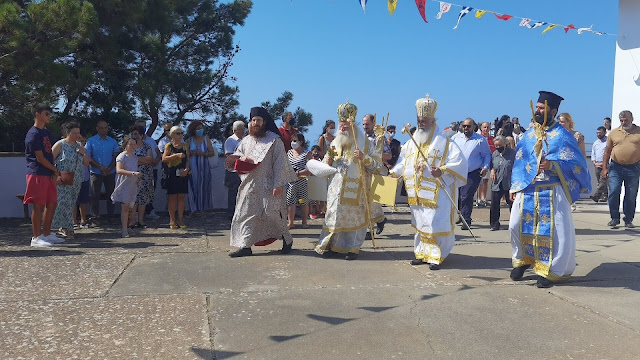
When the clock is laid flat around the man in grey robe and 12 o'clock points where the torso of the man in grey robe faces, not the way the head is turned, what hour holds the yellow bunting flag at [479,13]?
The yellow bunting flag is roughly at 6 o'clock from the man in grey robe.

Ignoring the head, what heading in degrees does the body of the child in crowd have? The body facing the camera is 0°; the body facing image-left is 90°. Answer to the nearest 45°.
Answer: approximately 315°

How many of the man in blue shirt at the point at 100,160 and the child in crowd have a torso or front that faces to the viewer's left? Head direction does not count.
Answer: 0

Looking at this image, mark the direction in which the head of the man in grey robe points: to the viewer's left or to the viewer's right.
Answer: to the viewer's left

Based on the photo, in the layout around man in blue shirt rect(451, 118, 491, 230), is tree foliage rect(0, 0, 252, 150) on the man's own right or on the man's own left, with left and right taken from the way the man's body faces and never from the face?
on the man's own right

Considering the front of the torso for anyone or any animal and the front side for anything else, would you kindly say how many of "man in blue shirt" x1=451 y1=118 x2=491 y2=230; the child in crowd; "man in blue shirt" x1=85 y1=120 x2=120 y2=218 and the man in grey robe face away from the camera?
0

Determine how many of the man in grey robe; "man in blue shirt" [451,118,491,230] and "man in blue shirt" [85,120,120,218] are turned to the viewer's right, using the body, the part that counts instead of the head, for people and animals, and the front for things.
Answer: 0

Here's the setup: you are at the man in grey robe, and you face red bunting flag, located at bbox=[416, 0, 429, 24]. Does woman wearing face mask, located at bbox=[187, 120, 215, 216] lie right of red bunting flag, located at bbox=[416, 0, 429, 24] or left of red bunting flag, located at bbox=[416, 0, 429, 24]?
left

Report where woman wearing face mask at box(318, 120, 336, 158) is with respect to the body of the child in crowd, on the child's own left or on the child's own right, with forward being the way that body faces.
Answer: on the child's own left

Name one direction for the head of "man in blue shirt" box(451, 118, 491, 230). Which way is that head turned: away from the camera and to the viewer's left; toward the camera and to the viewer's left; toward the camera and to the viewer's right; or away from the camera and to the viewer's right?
toward the camera and to the viewer's left

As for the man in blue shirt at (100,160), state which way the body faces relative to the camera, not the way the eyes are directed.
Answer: toward the camera

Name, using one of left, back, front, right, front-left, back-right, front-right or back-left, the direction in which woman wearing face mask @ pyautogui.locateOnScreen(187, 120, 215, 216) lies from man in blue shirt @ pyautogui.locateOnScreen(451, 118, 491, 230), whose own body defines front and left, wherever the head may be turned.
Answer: front-right

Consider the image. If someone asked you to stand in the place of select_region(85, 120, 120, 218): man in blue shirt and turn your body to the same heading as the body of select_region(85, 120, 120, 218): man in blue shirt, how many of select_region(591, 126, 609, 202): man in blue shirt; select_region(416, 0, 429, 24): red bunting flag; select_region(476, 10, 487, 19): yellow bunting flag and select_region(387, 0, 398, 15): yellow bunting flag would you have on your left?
4

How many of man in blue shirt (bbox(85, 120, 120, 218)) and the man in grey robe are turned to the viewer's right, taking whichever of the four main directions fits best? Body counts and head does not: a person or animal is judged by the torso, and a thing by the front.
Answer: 0
